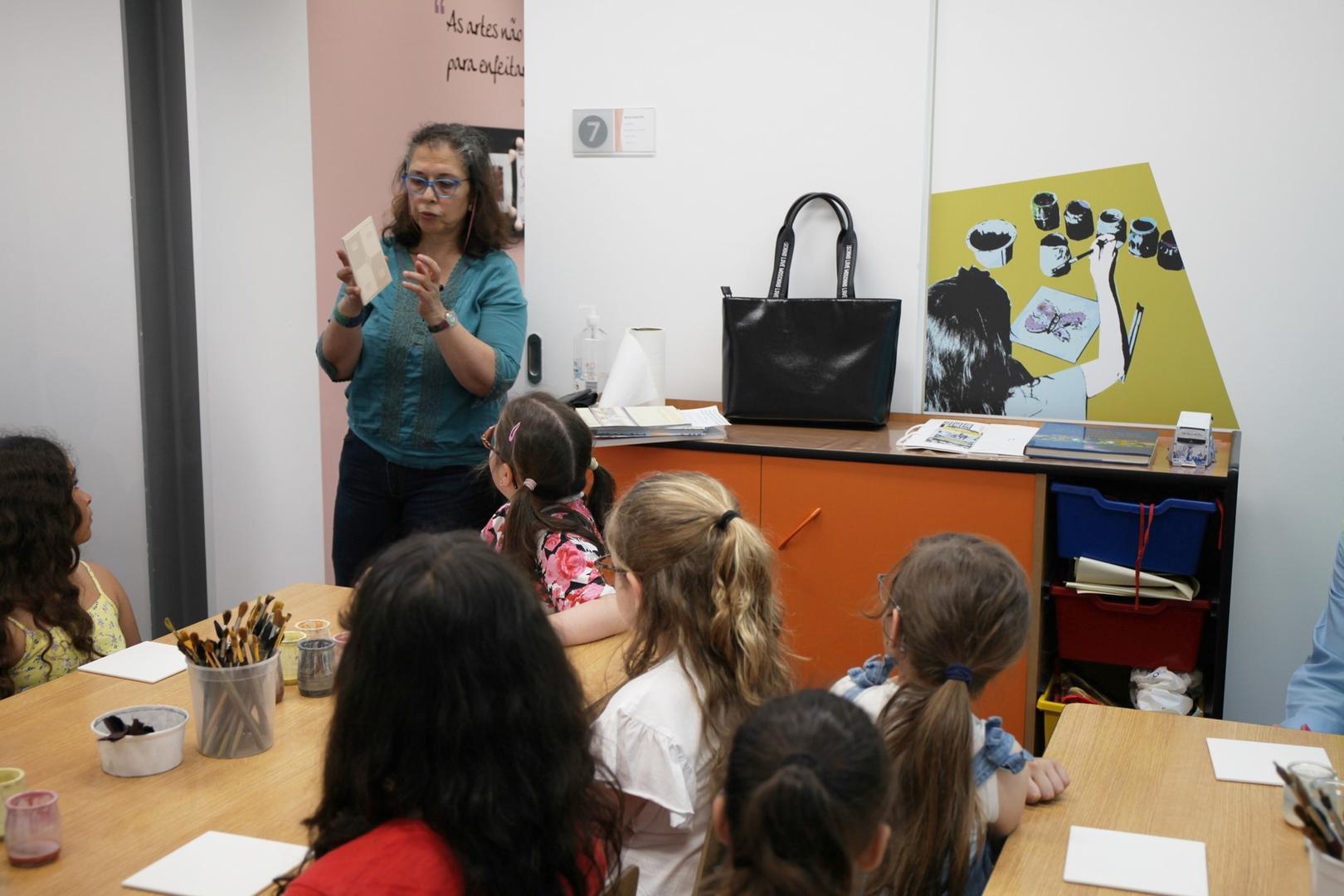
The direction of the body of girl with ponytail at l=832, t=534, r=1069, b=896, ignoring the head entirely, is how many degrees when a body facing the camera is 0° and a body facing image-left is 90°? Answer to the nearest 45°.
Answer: approximately 180°

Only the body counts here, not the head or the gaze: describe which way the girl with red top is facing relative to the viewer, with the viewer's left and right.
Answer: facing away from the viewer

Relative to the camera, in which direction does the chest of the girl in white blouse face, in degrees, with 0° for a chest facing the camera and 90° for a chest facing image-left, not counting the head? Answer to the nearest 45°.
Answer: approximately 135°

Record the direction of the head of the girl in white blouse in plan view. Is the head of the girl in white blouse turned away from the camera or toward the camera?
away from the camera

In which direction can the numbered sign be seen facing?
toward the camera

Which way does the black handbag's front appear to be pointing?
toward the camera

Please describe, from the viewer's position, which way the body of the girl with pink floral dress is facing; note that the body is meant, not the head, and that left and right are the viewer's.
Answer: facing away from the viewer and to the left of the viewer

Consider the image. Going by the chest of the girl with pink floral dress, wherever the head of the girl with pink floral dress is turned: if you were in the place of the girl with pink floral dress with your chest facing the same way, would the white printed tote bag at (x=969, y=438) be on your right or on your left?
on your right

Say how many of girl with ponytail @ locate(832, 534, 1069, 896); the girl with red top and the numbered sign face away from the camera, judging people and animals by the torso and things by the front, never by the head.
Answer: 2

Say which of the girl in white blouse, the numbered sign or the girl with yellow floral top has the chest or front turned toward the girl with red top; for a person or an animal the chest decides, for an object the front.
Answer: the numbered sign

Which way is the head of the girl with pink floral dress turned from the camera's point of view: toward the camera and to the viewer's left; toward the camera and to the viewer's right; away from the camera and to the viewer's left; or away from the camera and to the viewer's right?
away from the camera and to the viewer's left

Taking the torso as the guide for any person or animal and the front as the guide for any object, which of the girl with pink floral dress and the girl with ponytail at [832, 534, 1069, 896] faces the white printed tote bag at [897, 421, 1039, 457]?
the girl with ponytail

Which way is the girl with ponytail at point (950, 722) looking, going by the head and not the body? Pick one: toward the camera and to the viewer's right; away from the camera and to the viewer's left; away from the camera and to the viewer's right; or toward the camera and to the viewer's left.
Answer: away from the camera and to the viewer's left

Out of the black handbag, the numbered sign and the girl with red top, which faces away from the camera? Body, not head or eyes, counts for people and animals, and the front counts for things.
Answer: the girl with red top

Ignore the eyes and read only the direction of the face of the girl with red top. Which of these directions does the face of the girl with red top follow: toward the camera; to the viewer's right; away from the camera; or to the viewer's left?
away from the camera

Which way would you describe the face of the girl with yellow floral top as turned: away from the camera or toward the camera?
away from the camera
